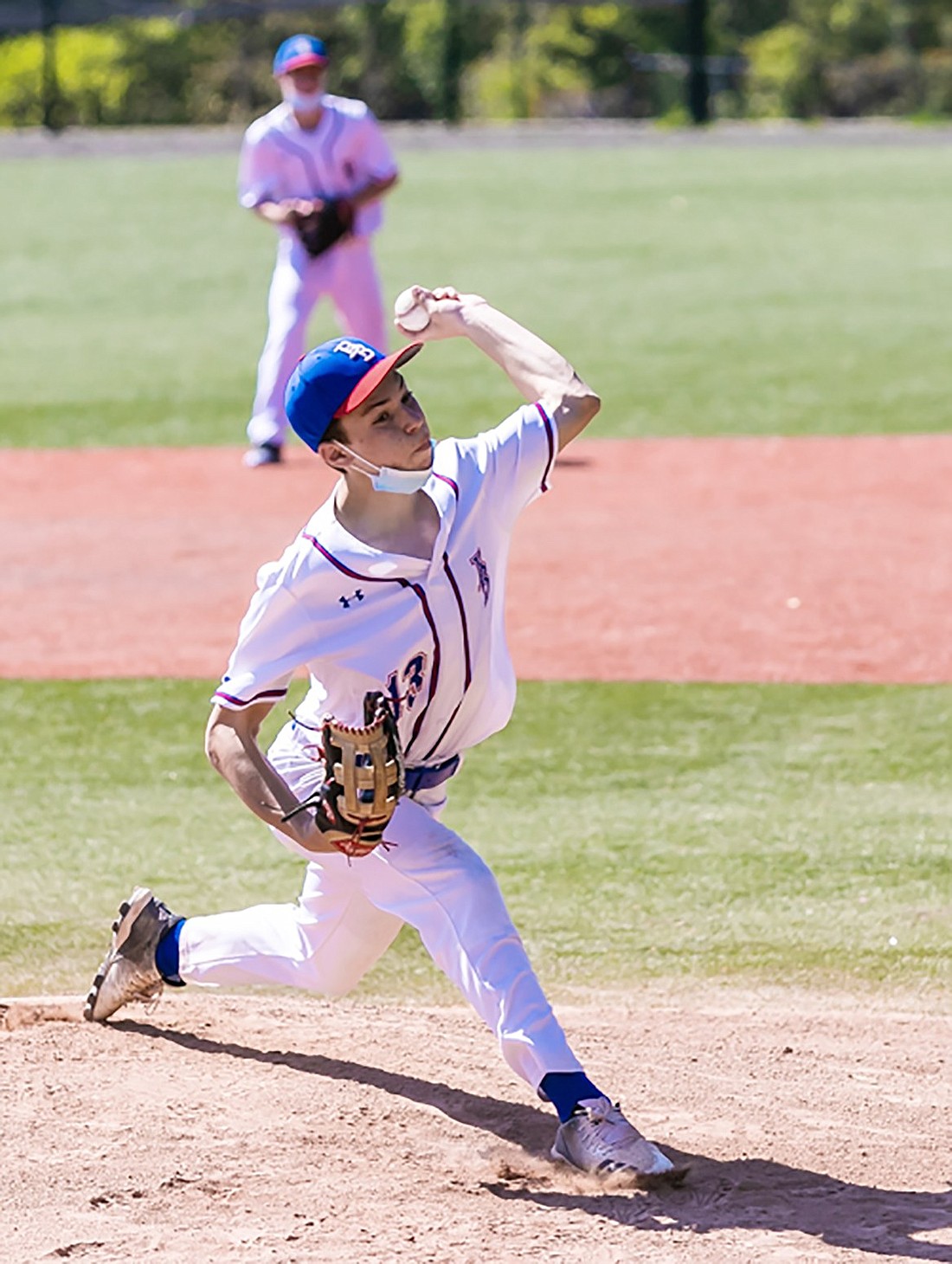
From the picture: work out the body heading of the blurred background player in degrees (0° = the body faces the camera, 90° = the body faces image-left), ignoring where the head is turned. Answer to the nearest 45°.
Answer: approximately 0°
